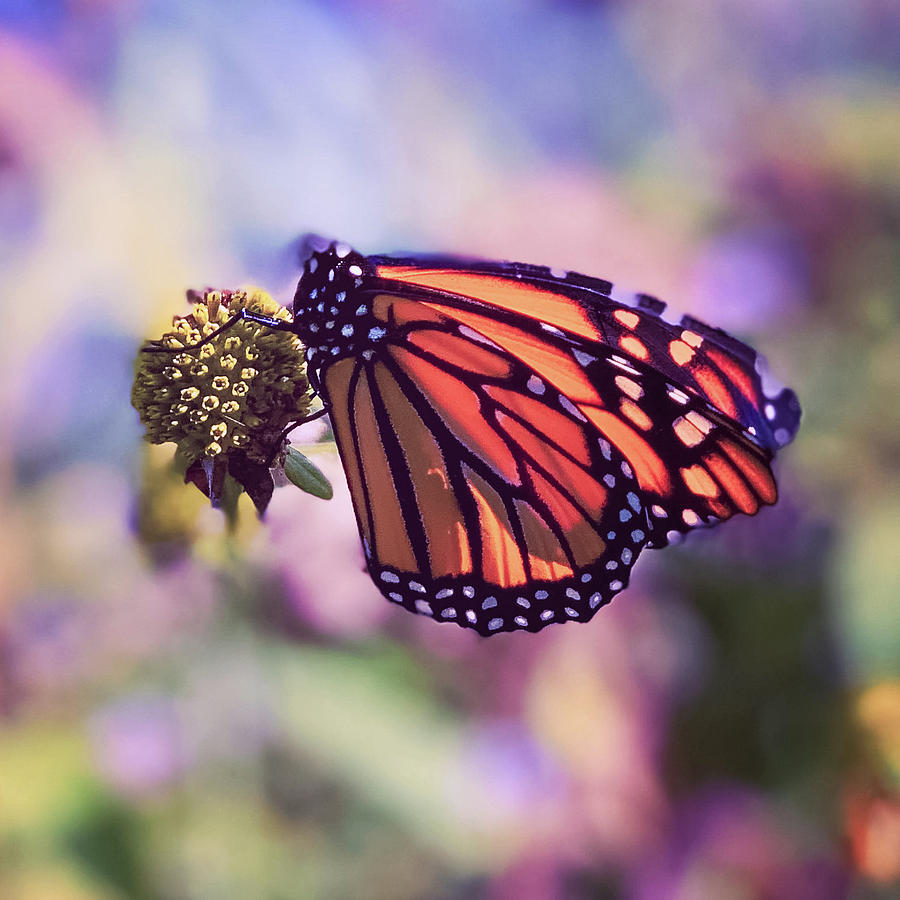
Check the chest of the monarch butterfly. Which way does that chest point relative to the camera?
to the viewer's left
